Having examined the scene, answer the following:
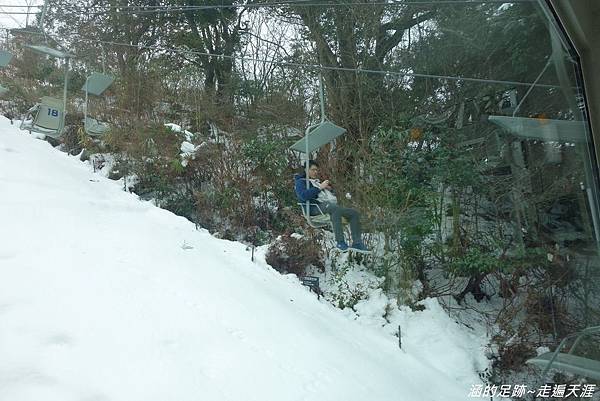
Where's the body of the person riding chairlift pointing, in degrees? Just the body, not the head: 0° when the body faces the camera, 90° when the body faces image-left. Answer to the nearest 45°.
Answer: approximately 315°

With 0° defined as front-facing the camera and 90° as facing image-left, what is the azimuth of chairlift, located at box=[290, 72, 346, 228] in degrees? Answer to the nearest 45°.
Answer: approximately 315°

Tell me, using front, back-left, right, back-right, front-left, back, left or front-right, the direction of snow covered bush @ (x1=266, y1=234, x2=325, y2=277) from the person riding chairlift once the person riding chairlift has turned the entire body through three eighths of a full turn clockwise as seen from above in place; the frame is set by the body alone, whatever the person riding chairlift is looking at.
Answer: right
